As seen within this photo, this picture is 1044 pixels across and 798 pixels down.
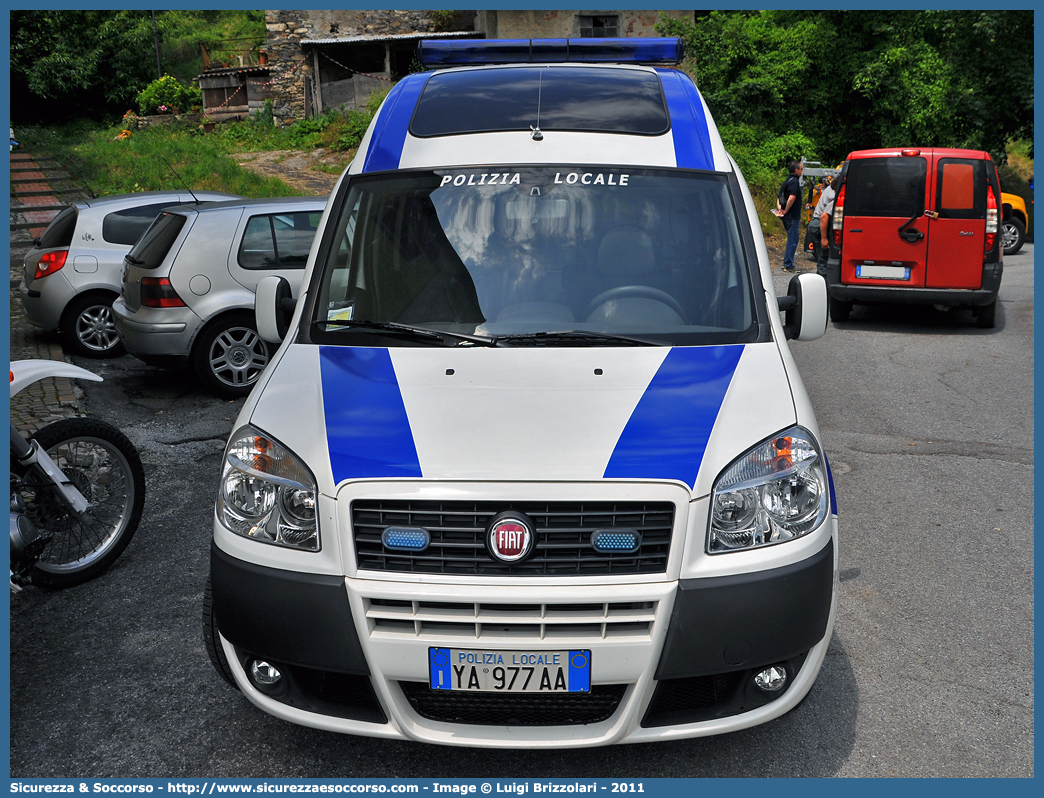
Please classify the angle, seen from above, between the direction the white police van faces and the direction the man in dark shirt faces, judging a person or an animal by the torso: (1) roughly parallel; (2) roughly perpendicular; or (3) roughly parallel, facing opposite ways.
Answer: roughly perpendicular

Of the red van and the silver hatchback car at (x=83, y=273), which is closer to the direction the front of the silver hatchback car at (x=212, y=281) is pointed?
the red van

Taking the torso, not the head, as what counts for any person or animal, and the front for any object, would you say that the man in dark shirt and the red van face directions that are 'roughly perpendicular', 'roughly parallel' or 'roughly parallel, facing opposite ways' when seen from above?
roughly perpendicular

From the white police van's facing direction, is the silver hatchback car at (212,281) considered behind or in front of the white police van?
behind

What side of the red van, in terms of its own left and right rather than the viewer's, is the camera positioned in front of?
back

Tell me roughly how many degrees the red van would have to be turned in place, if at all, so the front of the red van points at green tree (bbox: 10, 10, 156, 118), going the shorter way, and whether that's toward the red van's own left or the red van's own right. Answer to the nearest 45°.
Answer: approximately 45° to the red van's own left

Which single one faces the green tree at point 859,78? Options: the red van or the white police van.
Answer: the red van
